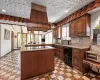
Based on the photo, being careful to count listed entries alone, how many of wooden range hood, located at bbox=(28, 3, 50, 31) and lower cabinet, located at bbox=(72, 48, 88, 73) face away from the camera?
0

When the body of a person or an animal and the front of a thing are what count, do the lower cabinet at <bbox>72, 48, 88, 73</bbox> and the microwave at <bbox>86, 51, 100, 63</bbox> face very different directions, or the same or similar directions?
same or similar directions

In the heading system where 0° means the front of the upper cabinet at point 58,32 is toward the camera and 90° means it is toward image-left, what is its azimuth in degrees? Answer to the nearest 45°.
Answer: approximately 45°

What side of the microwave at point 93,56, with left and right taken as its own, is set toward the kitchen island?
front

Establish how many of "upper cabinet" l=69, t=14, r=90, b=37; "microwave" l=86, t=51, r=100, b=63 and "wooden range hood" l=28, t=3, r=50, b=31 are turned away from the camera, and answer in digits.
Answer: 0

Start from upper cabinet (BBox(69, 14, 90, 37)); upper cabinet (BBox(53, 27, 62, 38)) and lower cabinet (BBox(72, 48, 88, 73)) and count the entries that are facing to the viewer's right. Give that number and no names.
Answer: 0

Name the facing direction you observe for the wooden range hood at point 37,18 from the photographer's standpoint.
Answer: facing the viewer and to the right of the viewer

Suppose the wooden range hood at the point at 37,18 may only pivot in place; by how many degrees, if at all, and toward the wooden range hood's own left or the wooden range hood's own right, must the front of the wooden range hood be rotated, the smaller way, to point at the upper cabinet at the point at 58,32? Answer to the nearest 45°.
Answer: approximately 90° to the wooden range hood's own left

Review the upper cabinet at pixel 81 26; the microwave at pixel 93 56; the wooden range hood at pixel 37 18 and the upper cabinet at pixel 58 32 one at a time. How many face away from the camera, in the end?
0

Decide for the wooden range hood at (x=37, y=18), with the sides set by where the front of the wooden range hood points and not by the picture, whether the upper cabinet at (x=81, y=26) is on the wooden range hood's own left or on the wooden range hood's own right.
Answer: on the wooden range hood's own left

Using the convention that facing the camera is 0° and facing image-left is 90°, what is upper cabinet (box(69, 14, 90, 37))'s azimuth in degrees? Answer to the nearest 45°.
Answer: approximately 45°

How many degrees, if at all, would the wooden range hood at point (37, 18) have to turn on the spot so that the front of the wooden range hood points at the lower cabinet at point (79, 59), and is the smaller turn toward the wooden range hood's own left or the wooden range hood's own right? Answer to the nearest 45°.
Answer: approximately 45° to the wooden range hood's own left
